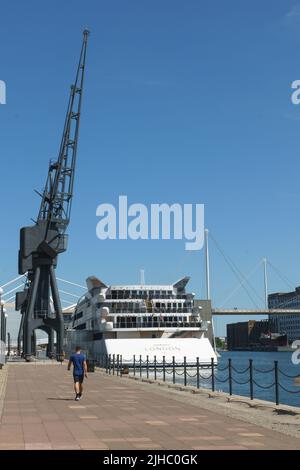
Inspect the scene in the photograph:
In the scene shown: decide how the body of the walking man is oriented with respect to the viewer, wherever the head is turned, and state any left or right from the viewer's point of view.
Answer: facing away from the viewer
